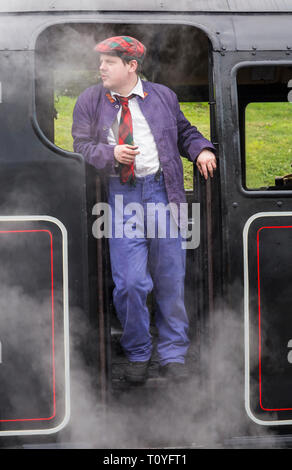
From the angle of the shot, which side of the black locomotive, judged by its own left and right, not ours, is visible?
right

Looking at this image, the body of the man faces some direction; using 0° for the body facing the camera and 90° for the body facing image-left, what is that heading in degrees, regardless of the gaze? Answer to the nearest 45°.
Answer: approximately 0°
